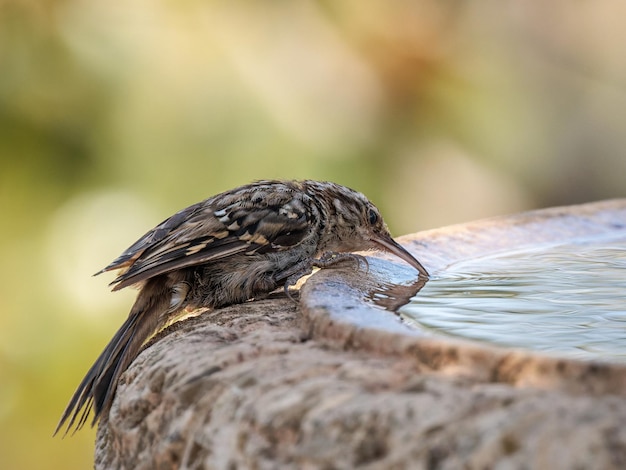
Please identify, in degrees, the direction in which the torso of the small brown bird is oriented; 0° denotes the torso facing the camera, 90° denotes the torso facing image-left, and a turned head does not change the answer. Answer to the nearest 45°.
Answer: approximately 270°
